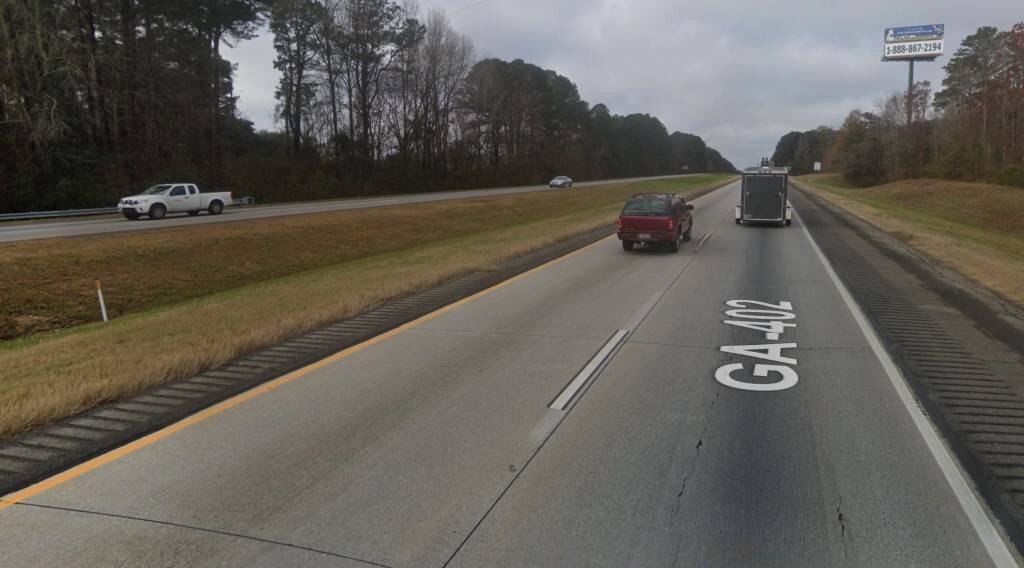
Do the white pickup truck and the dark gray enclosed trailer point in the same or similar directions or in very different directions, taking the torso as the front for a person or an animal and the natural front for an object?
very different directions

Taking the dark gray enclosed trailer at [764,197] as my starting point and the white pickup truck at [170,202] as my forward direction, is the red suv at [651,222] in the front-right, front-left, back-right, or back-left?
front-left

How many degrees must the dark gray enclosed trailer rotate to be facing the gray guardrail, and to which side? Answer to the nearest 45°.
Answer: approximately 90° to its left

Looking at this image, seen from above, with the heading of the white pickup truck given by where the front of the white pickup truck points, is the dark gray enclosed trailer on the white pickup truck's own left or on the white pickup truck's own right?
on the white pickup truck's own left

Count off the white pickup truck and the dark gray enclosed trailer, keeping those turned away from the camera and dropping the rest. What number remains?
1

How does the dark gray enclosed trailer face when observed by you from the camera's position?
facing away from the viewer

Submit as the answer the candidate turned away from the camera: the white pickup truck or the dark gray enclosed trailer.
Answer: the dark gray enclosed trailer

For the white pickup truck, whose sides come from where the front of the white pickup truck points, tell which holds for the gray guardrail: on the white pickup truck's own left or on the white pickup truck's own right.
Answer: on the white pickup truck's own right

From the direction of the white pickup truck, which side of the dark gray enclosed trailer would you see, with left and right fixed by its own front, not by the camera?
left

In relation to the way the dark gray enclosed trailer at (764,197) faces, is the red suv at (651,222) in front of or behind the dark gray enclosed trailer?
behind

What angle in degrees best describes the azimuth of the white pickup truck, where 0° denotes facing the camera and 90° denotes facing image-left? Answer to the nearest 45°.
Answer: approximately 45°
